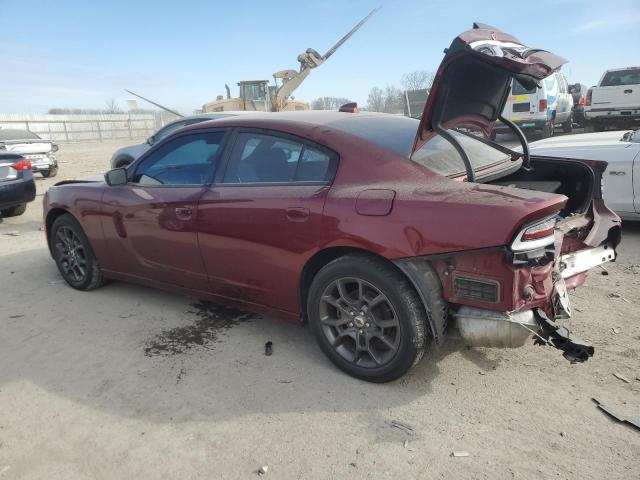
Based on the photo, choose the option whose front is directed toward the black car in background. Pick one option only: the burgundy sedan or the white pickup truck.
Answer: the burgundy sedan

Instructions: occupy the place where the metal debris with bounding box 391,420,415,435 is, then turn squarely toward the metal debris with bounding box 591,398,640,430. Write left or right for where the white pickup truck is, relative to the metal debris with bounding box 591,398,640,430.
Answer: left

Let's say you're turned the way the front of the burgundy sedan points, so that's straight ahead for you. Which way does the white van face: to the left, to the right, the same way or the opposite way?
to the right

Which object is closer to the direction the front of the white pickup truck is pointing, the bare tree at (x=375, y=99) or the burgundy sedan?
the bare tree

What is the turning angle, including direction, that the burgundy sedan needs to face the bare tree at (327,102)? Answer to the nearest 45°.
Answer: approximately 45° to its right

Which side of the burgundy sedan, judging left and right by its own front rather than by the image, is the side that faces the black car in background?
front

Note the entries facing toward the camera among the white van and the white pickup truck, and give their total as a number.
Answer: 0

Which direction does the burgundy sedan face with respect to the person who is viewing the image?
facing away from the viewer and to the left of the viewer

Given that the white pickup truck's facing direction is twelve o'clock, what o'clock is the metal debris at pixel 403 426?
The metal debris is roughly at 6 o'clock from the white pickup truck.

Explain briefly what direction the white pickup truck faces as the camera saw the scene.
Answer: facing away from the viewer

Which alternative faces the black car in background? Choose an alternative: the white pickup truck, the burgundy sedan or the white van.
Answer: the burgundy sedan

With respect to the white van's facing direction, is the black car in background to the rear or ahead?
to the rear

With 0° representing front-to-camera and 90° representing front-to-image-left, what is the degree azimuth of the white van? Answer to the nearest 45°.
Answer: approximately 225°

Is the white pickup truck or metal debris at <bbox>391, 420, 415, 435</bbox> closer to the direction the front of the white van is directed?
the white pickup truck
